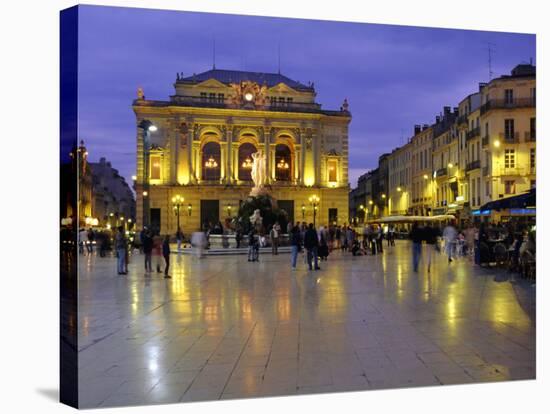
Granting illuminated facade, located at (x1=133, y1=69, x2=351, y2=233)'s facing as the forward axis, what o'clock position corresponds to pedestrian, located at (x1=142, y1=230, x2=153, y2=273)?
The pedestrian is roughly at 12 o'clock from the illuminated facade.

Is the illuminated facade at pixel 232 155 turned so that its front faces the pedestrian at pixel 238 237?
yes

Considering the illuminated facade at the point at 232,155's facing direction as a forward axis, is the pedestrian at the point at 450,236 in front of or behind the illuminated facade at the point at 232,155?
in front

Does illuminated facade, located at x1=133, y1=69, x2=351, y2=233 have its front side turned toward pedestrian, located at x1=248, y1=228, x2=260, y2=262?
yes

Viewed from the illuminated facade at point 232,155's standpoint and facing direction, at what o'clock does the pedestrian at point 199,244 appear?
The pedestrian is roughly at 12 o'clock from the illuminated facade.

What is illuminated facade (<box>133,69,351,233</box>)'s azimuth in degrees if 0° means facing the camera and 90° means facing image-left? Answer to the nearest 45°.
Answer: approximately 0°
